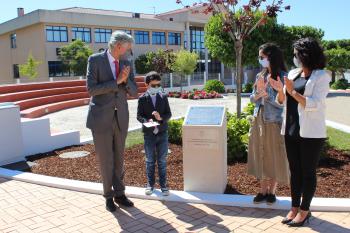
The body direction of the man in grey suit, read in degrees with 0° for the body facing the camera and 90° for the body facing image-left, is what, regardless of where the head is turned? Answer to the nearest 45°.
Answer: approximately 315°

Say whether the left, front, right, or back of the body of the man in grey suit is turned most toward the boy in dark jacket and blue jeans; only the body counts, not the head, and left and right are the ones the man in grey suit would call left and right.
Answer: left

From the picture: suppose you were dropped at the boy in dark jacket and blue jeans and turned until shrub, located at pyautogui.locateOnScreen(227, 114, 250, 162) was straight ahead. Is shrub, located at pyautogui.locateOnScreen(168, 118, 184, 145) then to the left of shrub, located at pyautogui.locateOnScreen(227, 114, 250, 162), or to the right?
left

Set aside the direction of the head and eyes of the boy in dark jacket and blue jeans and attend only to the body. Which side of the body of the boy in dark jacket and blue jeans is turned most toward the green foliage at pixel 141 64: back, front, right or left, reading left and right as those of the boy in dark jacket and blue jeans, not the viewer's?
back

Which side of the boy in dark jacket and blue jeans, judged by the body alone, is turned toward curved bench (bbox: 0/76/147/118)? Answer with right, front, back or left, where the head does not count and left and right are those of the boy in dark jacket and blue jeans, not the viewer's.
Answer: back

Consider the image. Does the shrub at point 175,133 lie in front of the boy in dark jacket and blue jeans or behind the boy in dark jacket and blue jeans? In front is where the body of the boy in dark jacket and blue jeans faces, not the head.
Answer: behind

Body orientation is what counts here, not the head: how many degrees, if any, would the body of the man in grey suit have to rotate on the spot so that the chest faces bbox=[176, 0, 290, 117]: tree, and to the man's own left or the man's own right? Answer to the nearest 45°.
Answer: approximately 90° to the man's own left

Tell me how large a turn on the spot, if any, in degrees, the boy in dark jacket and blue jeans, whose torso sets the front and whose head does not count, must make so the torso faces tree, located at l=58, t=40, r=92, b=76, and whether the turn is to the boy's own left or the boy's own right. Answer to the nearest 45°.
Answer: approximately 180°

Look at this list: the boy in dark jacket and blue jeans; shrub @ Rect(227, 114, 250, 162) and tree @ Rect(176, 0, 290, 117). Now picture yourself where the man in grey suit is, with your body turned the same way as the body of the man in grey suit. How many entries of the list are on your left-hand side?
3

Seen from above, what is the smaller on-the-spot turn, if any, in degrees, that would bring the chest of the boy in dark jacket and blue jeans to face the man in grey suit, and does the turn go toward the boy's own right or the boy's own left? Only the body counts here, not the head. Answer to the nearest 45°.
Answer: approximately 45° to the boy's own right

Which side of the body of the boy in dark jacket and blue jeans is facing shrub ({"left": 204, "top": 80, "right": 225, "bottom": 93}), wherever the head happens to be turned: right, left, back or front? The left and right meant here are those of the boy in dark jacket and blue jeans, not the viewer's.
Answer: back

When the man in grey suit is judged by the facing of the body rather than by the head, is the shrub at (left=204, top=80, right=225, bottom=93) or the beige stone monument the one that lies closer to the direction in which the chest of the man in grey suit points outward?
the beige stone monument

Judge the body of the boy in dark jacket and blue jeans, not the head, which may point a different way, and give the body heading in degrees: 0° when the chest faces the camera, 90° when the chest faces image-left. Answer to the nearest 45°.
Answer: approximately 0°
